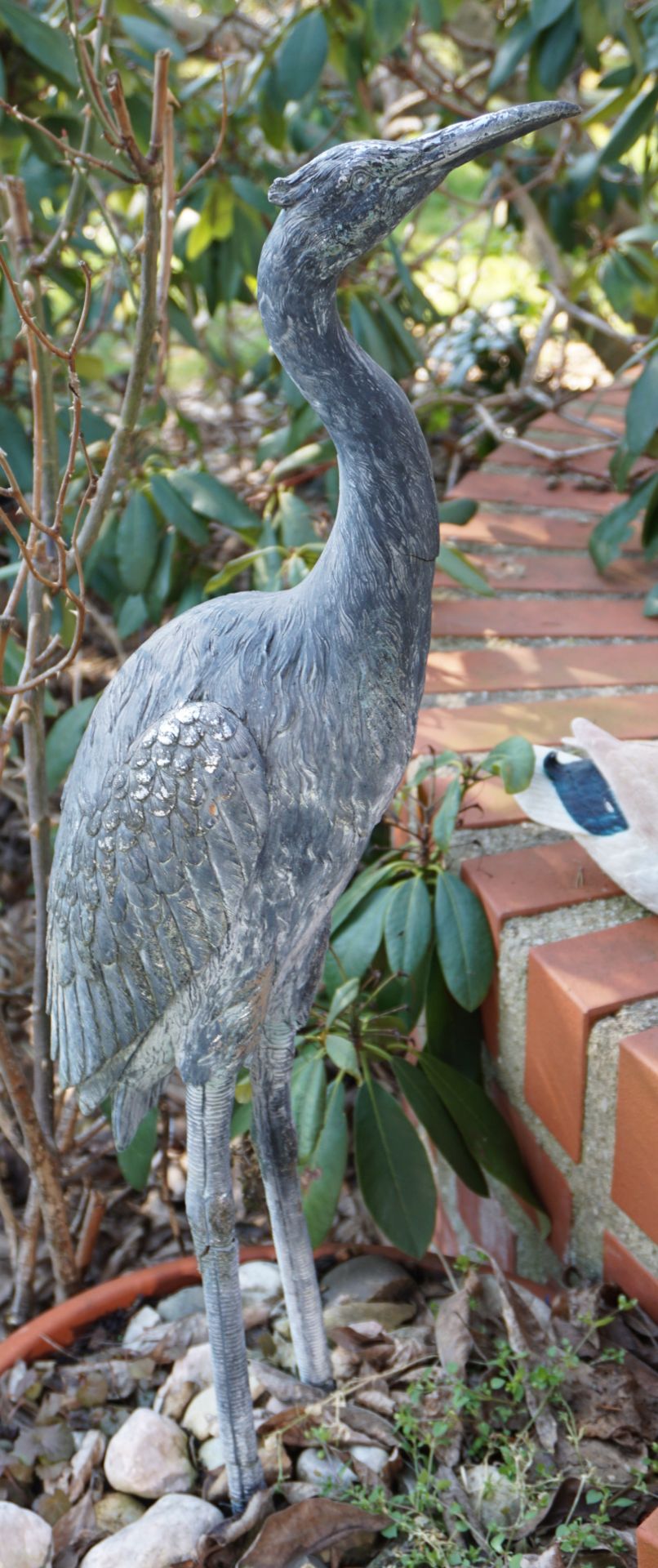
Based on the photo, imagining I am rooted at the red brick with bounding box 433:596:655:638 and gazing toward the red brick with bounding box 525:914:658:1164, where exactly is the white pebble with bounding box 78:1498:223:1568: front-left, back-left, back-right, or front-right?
front-right

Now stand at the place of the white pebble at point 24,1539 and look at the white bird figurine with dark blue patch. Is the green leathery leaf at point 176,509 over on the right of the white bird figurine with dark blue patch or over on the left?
left
